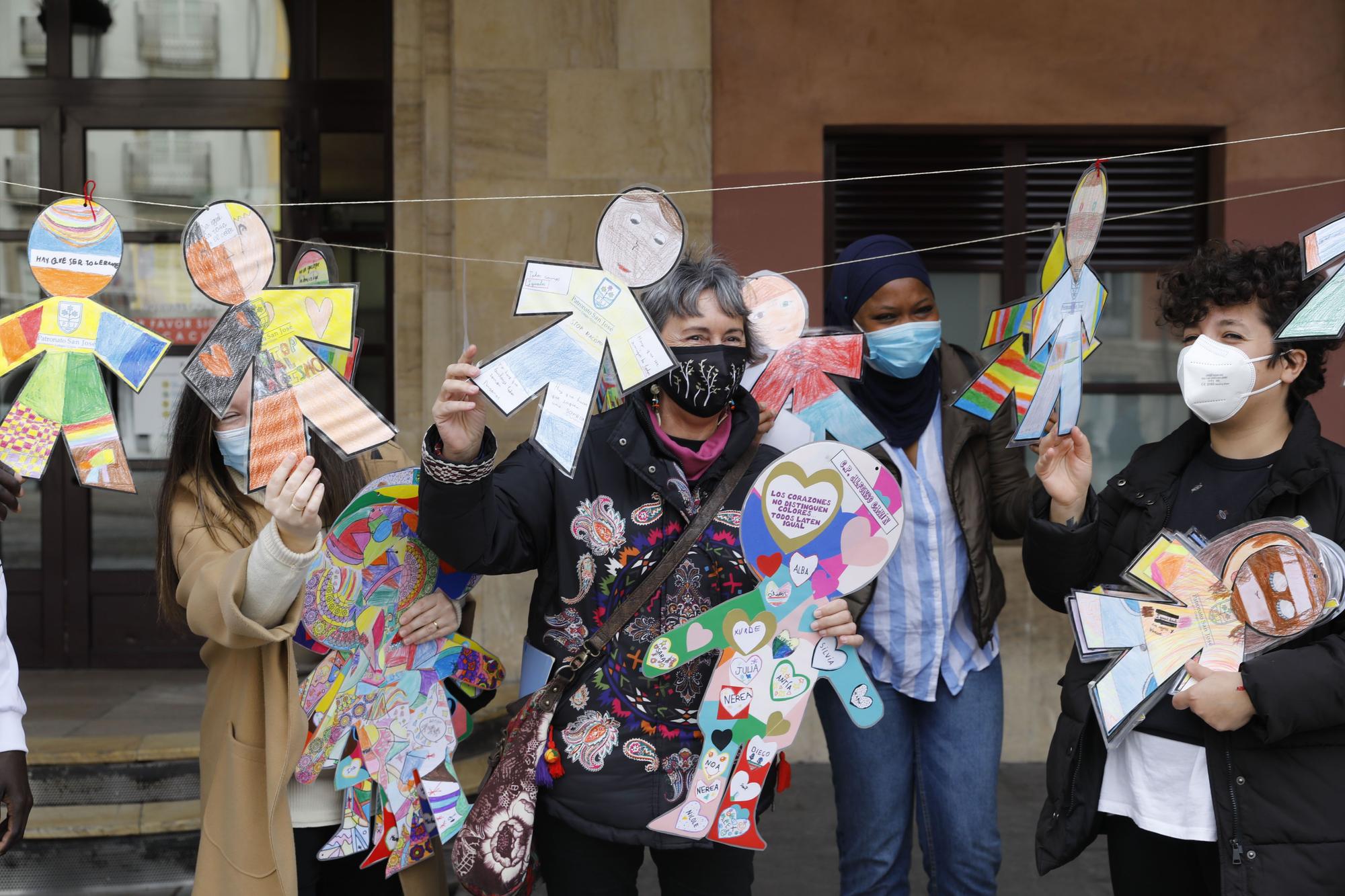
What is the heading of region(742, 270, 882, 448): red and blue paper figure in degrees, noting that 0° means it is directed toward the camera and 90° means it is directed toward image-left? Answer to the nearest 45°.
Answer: approximately 0°

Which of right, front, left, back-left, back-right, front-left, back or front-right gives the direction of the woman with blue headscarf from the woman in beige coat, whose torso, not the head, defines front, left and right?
front-left

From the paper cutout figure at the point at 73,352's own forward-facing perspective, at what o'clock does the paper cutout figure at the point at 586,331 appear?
the paper cutout figure at the point at 586,331 is roughly at 10 o'clock from the paper cutout figure at the point at 73,352.

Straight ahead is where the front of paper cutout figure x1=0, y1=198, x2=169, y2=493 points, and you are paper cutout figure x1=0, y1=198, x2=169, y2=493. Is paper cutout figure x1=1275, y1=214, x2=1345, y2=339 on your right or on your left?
on your left

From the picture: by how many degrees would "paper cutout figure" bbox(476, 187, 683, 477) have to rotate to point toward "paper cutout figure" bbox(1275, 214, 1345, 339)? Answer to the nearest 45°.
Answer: approximately 90° to its left
